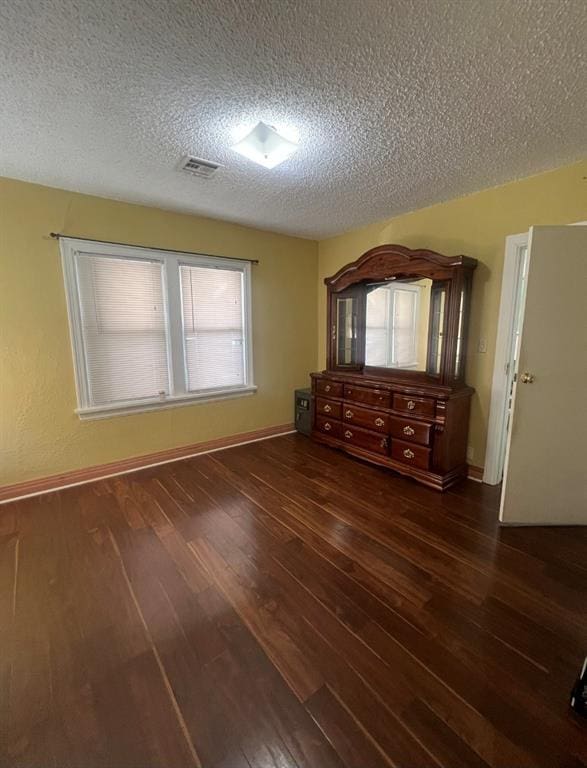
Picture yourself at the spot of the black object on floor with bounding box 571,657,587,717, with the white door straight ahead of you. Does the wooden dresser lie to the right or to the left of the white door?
left

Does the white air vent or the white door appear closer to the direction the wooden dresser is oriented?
the white air vent

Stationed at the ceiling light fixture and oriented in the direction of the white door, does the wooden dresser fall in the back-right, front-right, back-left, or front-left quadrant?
front-left

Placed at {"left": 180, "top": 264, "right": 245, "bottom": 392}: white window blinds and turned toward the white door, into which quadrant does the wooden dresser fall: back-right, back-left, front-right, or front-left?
front-left

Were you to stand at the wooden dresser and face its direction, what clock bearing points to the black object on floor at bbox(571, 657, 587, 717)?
The black object on floor is roughly at 10 o'clock from the wooden dresser.

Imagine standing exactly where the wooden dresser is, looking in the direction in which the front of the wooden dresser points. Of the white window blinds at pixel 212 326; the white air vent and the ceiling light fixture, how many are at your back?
0

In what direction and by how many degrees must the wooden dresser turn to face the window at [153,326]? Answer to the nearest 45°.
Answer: approximately 45° to its right

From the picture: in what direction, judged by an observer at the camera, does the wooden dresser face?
facing the viewer and to the left of the viewer

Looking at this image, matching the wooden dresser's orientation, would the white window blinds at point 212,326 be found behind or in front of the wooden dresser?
in front

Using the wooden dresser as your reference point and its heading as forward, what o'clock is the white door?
The white door is roughly at 9 o'clock from the wooden dresser.

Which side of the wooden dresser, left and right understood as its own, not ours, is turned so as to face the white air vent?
front

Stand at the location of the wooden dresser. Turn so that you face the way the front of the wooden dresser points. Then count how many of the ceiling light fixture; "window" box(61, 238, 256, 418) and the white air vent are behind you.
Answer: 0
